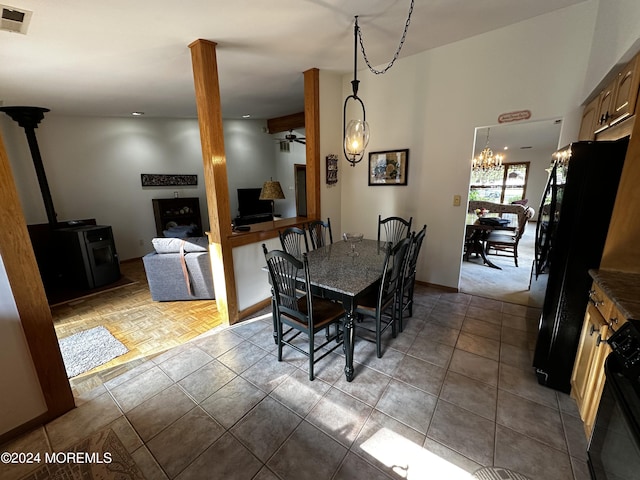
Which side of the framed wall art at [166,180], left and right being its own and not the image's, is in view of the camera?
front

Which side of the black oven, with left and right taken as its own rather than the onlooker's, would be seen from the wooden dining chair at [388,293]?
front

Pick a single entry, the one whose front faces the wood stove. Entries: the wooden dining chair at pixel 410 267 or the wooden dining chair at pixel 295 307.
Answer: the wooden dining chair at pixel 410 267

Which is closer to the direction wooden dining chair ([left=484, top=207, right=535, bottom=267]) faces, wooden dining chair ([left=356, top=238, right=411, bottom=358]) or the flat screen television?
the flat screen television

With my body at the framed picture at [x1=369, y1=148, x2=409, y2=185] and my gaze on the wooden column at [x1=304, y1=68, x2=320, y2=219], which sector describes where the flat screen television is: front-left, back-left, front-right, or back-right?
front-right

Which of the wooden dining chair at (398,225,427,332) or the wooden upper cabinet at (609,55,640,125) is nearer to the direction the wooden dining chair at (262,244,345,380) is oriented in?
the wooden dining chair

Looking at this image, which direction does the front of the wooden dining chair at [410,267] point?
to the viewer's left

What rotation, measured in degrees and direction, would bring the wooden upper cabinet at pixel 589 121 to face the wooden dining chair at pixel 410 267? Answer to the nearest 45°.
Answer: approximately 45° to its left

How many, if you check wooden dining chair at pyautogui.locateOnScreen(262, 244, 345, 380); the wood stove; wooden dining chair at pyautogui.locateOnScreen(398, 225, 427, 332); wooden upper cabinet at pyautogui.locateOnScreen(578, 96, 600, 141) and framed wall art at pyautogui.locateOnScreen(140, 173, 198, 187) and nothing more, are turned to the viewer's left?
2

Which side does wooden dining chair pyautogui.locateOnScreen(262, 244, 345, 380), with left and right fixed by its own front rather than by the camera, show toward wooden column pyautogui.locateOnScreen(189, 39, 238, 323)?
left

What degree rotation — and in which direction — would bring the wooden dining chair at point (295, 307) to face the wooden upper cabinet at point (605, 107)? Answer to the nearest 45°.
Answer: approximately 45° to its right

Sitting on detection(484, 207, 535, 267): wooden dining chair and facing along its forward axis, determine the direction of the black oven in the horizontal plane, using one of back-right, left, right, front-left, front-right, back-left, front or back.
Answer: left

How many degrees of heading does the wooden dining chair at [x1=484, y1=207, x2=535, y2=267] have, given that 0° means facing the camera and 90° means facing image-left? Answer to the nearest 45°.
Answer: approximately 90°

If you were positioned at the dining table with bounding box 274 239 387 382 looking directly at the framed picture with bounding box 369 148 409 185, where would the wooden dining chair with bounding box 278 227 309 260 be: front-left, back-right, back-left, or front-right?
front-left

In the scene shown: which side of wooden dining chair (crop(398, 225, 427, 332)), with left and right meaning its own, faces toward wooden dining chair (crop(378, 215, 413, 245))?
right

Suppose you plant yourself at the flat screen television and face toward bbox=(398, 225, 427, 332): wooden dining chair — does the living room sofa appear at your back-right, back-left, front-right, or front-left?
front-right

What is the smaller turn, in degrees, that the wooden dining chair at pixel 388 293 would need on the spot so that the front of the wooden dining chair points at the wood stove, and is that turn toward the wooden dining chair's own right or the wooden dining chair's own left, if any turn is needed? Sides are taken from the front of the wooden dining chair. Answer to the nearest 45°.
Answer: approximately 45° to the wooden dining chair's own left

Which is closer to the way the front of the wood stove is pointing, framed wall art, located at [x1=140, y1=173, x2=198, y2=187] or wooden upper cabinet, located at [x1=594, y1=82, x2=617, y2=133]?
the wooden upper cabinet

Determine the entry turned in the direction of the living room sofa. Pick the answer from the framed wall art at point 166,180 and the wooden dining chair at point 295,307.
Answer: the framed wall art

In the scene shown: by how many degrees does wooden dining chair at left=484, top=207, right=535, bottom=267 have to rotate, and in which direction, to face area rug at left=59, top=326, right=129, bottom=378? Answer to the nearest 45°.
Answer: approximately 45° to its left
